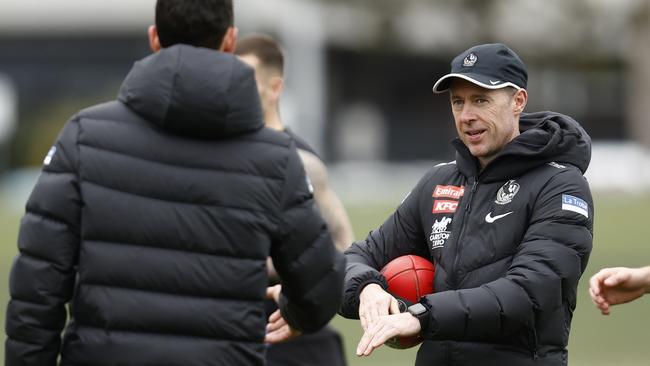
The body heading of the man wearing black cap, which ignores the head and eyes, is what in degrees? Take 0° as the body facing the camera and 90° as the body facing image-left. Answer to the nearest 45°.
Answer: approximately 45°
